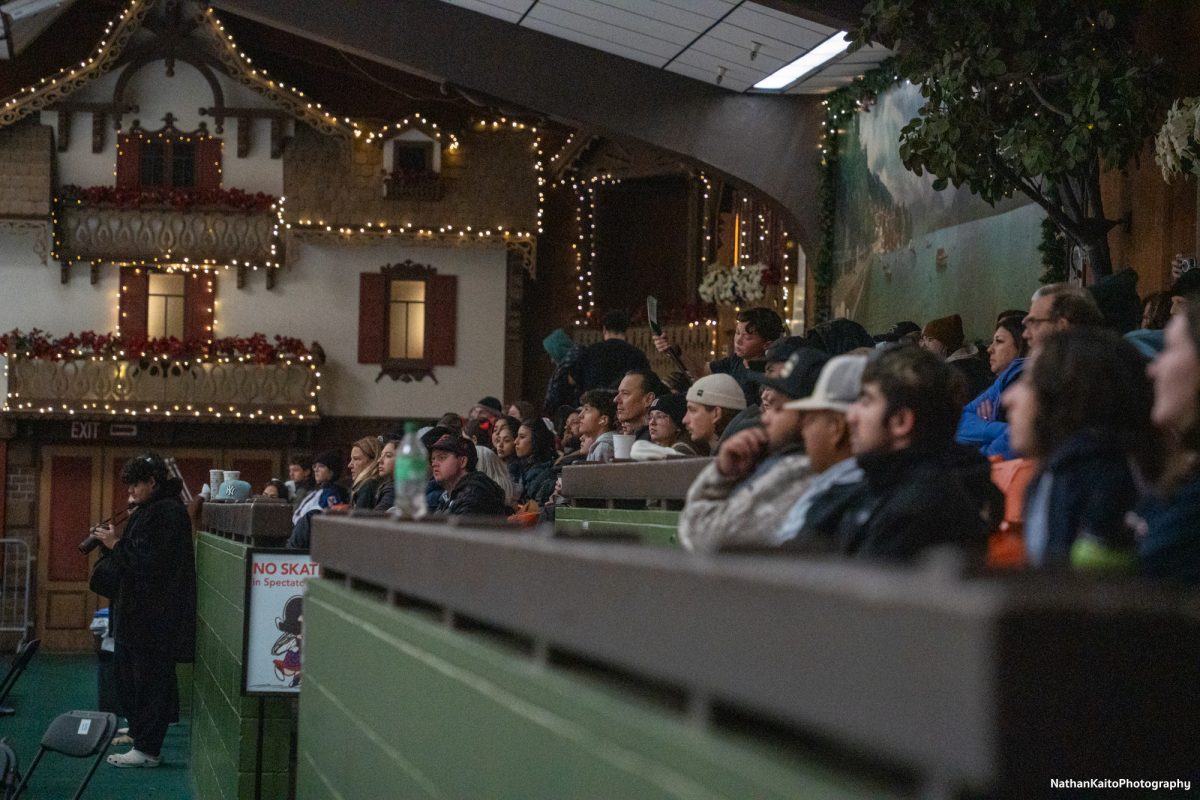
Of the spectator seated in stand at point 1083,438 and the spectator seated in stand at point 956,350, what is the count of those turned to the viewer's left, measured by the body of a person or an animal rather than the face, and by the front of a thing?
2

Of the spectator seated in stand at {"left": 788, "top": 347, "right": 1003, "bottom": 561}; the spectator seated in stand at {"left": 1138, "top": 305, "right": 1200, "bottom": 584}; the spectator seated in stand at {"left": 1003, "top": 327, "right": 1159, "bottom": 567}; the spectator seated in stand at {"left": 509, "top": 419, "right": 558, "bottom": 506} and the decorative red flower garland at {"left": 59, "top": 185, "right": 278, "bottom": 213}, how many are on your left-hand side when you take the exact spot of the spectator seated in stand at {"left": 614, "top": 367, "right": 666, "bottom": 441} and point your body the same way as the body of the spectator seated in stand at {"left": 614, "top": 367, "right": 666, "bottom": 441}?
3

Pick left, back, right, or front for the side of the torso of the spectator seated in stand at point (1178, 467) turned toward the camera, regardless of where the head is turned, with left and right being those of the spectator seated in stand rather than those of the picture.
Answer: left

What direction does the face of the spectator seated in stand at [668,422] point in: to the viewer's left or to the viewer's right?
to the viewer's left

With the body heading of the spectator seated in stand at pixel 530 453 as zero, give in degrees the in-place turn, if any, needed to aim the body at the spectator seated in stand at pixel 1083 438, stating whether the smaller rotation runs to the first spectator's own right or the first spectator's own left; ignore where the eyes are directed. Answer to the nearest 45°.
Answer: approximately 90° to the first spectator's own left

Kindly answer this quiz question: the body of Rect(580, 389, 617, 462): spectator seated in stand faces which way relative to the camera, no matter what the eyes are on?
to the viewer's left

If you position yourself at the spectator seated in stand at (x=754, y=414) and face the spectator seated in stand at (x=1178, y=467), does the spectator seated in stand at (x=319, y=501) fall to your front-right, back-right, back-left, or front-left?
back-right

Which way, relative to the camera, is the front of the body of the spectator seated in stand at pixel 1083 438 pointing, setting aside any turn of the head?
to the viewer's left

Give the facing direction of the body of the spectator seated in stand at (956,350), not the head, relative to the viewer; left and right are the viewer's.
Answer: facing to the left of the viewer
